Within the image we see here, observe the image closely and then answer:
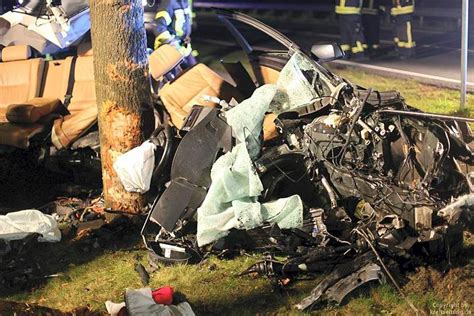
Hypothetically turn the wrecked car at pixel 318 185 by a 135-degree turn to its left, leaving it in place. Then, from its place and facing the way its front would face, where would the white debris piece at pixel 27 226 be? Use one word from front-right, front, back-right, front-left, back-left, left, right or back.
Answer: left

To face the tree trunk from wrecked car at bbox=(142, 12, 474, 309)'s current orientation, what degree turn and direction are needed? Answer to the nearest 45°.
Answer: approximately 180°

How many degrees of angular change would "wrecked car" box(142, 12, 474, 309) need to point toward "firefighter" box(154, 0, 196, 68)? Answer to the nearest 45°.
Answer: approximately 135° to its left

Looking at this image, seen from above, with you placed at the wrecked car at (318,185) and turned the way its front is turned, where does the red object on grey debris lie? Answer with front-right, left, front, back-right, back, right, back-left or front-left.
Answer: right

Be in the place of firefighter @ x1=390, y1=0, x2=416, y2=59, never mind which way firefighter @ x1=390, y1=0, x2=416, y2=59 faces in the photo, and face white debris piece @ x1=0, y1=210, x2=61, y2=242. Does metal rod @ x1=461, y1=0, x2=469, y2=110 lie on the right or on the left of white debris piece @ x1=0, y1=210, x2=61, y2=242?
left

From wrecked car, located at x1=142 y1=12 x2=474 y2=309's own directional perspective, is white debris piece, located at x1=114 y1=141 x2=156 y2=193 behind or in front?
behind

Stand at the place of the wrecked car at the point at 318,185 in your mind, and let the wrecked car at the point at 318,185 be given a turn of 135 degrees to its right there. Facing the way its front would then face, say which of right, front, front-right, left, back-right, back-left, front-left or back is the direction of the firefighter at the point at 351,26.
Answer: right

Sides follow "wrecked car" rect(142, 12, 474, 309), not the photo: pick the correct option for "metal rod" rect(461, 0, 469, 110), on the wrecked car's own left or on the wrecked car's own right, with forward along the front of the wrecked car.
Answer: on the wrecked car's own left

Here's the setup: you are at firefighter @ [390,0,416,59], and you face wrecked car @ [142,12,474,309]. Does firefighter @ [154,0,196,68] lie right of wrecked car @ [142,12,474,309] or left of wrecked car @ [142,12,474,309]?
right

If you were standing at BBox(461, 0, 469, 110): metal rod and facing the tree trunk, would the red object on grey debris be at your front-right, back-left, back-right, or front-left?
front-left

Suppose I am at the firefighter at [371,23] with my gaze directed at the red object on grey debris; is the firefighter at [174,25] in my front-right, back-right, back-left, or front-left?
front-right
